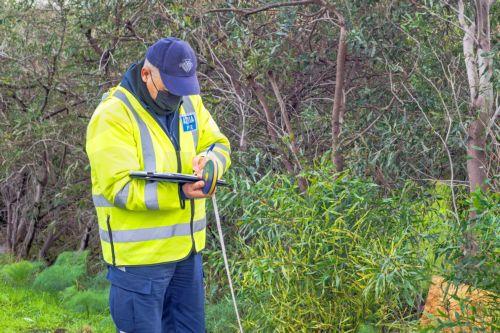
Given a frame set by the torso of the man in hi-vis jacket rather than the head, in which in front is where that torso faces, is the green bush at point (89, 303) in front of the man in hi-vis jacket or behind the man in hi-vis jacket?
behind

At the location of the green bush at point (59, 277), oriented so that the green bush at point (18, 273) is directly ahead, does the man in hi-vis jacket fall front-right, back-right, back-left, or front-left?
back-left

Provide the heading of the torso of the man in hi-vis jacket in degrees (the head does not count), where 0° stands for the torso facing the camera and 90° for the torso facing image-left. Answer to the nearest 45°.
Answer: approximately 315°

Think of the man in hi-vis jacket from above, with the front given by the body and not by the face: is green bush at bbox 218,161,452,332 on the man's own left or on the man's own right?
on the man's own left

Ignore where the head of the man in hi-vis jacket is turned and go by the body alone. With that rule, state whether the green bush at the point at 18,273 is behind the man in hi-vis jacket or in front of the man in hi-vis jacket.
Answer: behind
